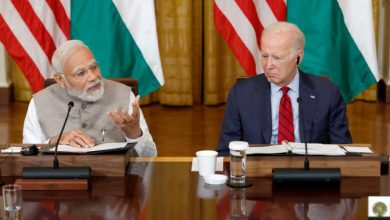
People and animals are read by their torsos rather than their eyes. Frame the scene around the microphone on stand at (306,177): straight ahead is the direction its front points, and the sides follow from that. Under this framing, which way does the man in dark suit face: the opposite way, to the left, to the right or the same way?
the opposite way

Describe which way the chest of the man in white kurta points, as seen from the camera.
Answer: toward the camera

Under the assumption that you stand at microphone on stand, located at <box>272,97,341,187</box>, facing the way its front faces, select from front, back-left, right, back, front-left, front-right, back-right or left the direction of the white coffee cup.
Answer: left

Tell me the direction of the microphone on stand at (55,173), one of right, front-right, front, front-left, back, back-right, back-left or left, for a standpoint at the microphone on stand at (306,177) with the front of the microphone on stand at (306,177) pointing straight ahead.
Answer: left

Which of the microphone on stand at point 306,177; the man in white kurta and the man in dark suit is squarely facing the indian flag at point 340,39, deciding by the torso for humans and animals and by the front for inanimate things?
the microphone on stand

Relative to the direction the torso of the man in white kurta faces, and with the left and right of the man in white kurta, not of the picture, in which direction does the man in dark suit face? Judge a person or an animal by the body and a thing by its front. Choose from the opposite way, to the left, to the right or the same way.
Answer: the same way

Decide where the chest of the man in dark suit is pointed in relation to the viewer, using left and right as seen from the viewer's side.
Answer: facing the viewer

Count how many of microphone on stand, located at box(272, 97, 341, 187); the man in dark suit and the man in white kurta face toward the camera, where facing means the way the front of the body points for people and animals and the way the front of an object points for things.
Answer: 2

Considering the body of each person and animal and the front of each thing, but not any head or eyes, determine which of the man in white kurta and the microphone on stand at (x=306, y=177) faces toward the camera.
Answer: the man in white kurta

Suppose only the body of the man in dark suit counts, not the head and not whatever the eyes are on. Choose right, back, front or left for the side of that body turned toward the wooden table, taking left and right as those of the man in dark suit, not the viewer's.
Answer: front

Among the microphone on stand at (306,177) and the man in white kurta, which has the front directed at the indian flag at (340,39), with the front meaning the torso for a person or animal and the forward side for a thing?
the microphone on stand

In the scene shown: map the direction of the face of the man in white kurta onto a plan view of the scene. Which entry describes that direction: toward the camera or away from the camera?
toward the camera

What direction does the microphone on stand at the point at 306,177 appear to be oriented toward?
away from the camera

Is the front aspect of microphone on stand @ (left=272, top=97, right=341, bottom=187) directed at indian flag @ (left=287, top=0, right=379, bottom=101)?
yes

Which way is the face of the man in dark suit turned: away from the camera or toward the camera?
toward the camera

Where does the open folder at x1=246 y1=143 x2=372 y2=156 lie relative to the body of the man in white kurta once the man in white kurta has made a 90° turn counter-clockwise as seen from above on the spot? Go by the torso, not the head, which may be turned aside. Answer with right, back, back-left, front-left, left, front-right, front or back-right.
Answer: front-right
